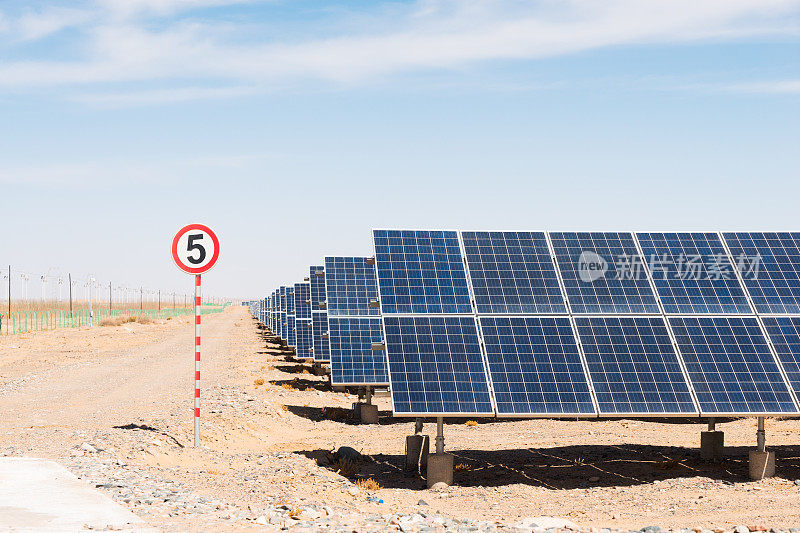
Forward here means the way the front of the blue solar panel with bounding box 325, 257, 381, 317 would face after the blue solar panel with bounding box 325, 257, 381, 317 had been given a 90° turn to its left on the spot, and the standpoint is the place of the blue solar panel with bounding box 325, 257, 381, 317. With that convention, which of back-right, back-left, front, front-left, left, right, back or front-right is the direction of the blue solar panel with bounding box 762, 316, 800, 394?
front-right

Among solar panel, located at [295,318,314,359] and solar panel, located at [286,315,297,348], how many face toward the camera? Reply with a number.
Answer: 2

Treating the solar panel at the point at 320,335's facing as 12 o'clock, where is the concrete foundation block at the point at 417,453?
The concrete foundation block is roughly at 12 o'clock from the solar panel.

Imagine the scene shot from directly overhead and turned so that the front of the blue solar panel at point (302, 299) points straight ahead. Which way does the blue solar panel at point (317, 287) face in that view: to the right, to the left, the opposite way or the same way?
the same way

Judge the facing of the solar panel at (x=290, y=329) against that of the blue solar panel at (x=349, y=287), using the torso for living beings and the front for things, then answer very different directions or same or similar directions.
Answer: same or similar directions

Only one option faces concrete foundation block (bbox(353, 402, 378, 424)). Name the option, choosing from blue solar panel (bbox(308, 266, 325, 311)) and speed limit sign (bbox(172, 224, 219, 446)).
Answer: the blue solar panel

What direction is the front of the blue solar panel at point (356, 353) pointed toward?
toward the camera

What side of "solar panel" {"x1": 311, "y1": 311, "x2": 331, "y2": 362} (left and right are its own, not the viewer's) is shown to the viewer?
front

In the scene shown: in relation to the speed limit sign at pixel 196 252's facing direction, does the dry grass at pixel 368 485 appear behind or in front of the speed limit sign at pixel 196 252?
in front

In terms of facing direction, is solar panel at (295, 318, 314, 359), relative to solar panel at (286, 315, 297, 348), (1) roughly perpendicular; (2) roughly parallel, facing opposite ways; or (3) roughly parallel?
roughly parallel

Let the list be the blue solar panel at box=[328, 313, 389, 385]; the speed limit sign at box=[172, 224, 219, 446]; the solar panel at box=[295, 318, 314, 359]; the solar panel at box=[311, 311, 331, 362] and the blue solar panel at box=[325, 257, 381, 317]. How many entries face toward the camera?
5

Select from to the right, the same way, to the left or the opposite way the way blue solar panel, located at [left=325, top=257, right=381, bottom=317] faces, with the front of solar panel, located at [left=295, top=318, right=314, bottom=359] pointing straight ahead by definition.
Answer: the same way

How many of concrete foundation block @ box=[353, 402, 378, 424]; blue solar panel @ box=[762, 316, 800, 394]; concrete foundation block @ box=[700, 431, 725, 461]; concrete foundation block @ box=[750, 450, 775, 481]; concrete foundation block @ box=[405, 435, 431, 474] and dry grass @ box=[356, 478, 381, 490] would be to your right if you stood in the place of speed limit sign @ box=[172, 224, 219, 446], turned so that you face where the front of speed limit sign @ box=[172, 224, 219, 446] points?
0
